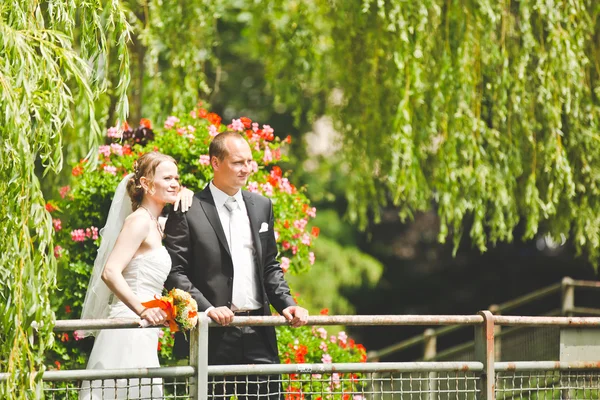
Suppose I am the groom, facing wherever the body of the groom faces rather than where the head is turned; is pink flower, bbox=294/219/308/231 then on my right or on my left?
on my left

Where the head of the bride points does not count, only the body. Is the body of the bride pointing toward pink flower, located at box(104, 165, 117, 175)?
no

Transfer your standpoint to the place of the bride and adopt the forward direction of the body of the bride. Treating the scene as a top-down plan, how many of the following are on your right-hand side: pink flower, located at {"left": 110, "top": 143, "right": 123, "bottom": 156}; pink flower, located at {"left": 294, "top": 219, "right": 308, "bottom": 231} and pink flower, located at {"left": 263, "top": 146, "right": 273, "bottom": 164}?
0

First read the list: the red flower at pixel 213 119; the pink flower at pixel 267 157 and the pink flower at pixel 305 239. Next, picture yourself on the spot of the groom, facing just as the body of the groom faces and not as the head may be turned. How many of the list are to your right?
0

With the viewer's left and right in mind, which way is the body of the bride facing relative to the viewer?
facing to the right of the viewer

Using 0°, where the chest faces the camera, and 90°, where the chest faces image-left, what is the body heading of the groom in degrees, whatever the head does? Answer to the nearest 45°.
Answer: approximately 315°

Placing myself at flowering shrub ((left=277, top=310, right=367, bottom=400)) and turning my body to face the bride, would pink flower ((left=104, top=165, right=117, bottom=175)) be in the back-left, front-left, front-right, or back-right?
front-right

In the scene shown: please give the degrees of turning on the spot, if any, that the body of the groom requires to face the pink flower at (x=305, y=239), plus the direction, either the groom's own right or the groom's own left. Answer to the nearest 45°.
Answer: approximately 135° to the groom's own left

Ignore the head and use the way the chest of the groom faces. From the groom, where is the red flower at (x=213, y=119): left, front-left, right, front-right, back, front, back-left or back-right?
back-left

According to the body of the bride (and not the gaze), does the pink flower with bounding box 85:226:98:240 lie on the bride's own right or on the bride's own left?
on the bride's own left

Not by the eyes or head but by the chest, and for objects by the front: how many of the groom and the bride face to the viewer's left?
0

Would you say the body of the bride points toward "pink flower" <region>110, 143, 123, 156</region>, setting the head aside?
no
